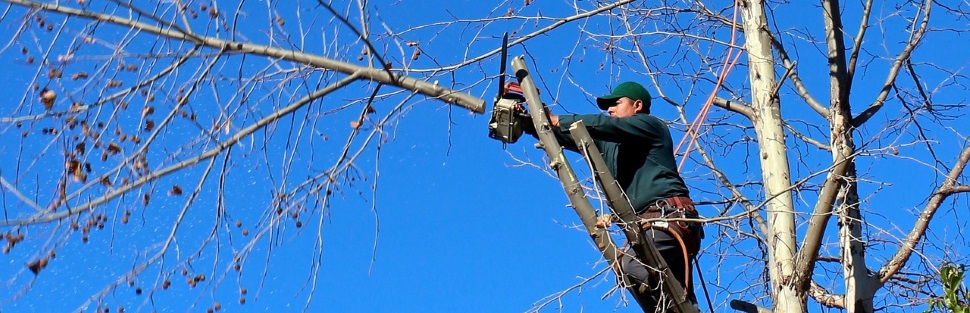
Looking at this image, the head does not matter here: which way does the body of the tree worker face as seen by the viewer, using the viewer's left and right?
facing to the left of the viewer

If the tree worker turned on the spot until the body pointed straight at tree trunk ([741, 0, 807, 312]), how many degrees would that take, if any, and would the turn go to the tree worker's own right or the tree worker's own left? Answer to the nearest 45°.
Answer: approximately 135° to the tree worker's own right

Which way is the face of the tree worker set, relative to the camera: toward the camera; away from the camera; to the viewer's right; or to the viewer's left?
to the viewer's left
